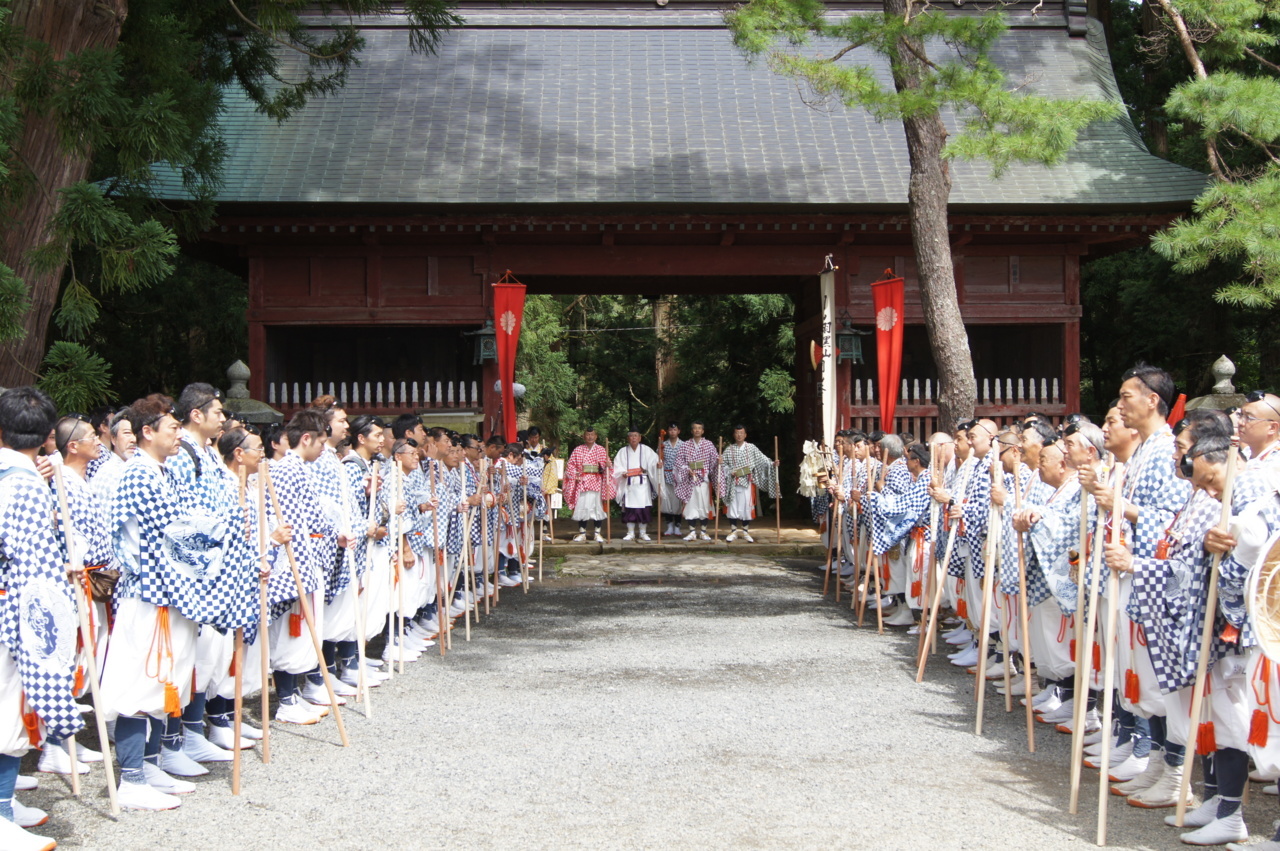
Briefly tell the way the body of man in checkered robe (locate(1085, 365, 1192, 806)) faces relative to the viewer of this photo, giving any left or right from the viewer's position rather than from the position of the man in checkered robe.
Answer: facing to the left of the viewer

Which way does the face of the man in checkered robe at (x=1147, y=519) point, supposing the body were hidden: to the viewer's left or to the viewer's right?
to the viewer's left

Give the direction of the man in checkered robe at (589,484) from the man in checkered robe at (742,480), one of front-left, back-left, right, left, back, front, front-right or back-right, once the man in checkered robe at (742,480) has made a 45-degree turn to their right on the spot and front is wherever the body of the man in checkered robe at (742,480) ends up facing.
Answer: front-right

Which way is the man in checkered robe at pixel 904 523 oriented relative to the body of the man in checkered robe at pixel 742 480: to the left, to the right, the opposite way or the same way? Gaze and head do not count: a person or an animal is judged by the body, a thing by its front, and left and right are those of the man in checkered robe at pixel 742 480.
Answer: to the right

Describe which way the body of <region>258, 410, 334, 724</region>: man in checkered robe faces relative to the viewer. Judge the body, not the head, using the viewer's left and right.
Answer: facing to the right of the viewer

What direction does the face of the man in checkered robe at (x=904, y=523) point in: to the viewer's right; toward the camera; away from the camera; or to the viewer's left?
to the viewer's left

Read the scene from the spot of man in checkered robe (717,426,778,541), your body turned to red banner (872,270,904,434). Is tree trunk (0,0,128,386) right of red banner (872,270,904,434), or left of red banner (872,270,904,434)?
right

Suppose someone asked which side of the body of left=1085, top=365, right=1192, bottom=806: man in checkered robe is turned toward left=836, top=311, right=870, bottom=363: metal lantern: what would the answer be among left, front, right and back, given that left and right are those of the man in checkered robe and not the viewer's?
right

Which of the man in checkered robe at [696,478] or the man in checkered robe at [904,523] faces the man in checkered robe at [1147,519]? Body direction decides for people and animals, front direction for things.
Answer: the man in checkered robe at [696,478]

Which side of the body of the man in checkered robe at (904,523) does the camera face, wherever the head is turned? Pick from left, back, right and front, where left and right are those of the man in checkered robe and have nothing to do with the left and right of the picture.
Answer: left
